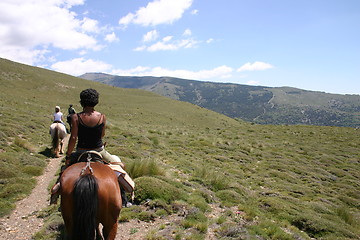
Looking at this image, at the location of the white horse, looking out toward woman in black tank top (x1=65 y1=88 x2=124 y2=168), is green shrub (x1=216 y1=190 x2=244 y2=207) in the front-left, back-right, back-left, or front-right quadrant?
front-left

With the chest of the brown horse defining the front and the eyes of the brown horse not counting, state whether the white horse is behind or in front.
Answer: in front

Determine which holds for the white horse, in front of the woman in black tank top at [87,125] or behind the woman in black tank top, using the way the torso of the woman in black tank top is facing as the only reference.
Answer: in front

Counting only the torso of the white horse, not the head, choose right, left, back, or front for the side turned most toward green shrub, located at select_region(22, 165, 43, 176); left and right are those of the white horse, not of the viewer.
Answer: back

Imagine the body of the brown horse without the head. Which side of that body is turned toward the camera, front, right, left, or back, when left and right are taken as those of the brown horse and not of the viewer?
back

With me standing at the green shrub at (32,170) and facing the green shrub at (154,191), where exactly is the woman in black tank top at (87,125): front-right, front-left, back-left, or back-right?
front-right

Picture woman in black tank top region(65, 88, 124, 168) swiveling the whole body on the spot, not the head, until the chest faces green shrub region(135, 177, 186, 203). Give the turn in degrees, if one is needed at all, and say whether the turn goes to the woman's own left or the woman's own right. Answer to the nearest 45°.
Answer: approximately 45° to the woman's own right

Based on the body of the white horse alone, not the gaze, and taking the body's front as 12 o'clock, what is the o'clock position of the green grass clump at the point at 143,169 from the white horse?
The green grass clump is roughly at 5 o'clock from the white horse.

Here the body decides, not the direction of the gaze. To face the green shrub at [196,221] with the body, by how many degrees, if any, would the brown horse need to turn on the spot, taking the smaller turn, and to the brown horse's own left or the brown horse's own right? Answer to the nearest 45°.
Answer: approximately 45° to the brown horse's own right

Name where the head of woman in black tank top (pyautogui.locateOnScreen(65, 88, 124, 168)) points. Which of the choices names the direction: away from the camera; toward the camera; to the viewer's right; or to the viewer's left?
away from the camera

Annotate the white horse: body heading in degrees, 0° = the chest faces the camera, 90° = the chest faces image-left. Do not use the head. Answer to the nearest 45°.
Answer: approximately 180°

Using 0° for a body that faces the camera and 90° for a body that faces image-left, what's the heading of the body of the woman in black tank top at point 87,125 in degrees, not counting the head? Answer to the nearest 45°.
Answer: approximately 180°
